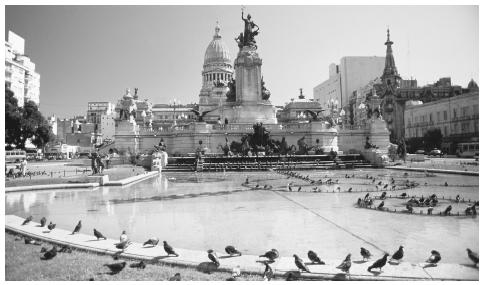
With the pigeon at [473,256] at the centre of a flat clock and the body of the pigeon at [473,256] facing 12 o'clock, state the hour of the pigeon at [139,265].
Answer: the pigeon at [139,265] is roughly at 11 o'clock from the pigeon at [473,256].

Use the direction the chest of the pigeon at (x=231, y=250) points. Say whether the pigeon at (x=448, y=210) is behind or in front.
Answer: behind

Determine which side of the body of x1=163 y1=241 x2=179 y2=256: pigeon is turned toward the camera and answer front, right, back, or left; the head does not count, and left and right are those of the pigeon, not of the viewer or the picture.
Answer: left

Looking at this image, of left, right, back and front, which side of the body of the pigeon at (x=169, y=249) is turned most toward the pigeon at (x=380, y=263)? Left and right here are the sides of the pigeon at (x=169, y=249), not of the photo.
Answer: back

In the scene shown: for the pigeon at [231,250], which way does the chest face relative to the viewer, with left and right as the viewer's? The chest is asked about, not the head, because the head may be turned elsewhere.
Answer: facing to the left of the viewer

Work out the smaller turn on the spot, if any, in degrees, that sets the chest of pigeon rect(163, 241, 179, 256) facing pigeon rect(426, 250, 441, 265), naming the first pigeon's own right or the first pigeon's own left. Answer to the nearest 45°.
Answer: approximately 180°

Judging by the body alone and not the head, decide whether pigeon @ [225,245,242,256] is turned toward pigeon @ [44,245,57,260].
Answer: yes

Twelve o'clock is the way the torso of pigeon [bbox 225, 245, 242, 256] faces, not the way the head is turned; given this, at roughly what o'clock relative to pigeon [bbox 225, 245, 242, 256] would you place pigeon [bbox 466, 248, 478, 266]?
pigeon [bbox 466, 248, 478, 266] is roughly at 6 o'clock from pigeon [bbox 225, 245, 242, 256].
